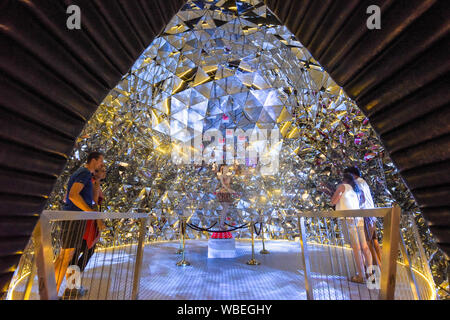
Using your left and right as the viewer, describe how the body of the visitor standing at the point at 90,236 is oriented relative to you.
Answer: facing to the right of the viewer

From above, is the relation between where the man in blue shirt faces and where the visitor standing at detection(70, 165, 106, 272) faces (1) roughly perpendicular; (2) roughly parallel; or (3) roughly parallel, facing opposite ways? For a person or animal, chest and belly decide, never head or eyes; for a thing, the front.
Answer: roughly parallel

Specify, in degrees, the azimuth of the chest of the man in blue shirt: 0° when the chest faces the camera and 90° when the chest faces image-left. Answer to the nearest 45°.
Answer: approximately 270°

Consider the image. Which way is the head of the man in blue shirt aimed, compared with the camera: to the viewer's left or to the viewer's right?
to the viewer's right
